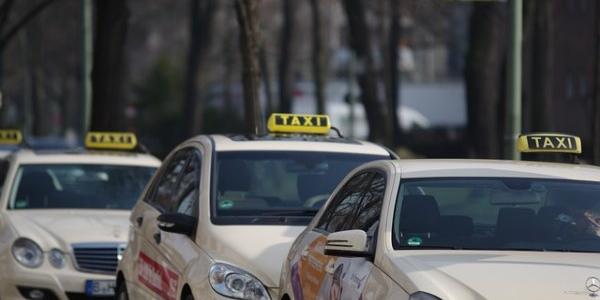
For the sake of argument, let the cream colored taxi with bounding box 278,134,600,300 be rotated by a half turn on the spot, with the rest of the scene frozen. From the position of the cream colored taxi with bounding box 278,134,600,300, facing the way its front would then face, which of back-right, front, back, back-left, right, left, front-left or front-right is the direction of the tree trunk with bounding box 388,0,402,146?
front-right

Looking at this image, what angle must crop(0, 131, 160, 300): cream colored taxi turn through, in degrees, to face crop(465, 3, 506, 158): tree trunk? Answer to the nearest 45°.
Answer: approximately 135° to its left

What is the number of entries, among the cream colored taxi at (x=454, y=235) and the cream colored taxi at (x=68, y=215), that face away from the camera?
0

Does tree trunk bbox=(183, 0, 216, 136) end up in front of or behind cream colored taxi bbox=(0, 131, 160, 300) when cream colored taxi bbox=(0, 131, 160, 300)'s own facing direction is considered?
behind

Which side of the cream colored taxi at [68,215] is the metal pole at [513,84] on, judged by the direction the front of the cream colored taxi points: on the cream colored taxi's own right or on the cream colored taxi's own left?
on the cream colored taxi's own left

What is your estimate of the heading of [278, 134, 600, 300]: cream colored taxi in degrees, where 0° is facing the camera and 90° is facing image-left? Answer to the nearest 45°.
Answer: approximately 315°

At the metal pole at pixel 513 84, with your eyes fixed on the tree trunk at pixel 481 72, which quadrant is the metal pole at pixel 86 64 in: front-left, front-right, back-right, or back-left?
front-left

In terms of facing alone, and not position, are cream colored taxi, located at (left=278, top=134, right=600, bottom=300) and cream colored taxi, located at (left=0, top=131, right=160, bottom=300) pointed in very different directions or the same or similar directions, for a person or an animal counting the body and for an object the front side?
same or similar directions

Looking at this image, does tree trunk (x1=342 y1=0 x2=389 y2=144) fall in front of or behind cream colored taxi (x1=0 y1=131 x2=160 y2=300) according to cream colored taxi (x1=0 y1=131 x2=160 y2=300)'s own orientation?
behind

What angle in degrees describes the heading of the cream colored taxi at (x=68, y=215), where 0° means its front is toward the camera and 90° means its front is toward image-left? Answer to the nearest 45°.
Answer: approximately 0°

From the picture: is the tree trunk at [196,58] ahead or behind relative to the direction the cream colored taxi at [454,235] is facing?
behind
